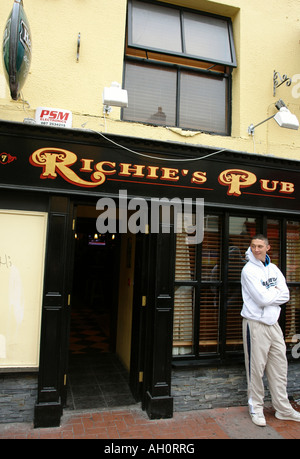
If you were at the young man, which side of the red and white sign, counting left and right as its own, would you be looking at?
left

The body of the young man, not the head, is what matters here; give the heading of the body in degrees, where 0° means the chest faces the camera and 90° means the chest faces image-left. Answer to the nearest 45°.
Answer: approximately 315°

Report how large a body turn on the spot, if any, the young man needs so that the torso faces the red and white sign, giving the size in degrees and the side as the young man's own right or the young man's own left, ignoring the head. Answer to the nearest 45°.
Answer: approximately 90° to the young man's own right

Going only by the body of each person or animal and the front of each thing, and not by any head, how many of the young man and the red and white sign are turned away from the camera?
0

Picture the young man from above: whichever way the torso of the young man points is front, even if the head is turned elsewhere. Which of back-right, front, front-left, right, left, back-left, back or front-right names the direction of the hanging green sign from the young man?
right

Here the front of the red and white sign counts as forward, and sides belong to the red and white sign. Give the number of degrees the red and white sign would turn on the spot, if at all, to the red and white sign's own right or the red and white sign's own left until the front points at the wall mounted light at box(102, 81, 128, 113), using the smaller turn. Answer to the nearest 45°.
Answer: approximately 45° to the red and white sign's own left

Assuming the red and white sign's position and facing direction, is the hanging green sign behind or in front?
in front

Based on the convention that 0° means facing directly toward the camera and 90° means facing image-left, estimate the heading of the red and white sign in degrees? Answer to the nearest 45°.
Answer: approximately 0°
